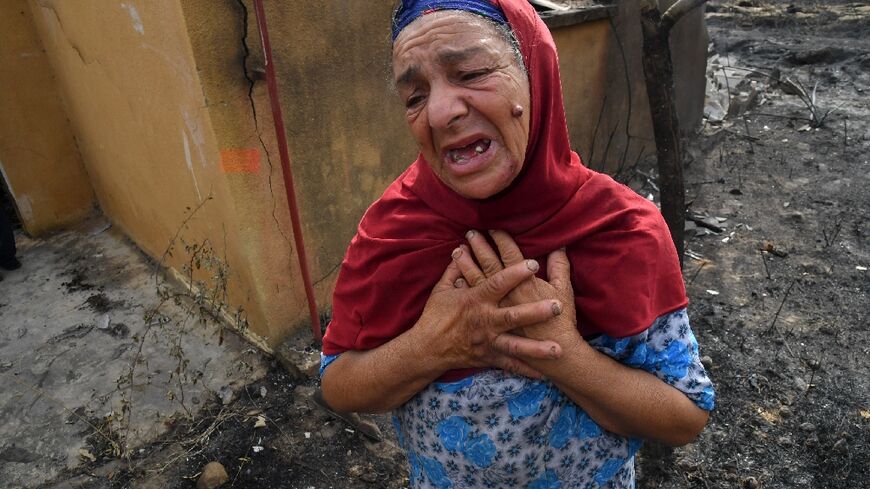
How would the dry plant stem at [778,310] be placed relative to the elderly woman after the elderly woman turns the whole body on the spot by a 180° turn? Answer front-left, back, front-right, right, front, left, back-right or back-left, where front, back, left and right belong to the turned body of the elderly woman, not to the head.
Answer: front-right

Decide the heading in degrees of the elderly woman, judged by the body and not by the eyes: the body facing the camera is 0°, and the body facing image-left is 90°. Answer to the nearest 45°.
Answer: approximately 0°

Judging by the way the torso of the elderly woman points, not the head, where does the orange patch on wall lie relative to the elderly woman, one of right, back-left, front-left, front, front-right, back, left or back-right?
back-right

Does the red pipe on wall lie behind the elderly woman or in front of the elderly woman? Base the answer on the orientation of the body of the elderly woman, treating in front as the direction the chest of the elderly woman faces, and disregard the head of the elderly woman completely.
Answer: behind

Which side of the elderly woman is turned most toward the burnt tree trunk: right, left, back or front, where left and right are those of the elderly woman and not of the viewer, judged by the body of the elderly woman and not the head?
back
